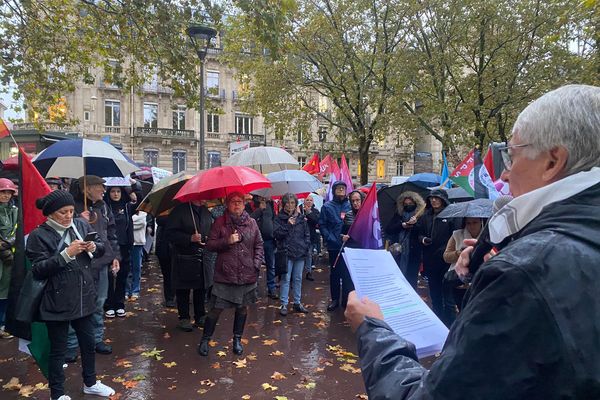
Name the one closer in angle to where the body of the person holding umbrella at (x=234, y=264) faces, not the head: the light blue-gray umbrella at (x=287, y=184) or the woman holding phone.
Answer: the woman holding phone

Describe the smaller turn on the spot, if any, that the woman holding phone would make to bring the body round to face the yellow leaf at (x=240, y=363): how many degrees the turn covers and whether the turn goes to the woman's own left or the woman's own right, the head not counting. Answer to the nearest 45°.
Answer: approximately 45° to the woman's own left

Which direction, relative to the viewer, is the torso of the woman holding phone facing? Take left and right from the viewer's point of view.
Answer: facing the viewer and to the right of the viewer

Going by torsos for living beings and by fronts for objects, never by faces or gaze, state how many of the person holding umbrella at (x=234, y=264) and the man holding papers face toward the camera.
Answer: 1

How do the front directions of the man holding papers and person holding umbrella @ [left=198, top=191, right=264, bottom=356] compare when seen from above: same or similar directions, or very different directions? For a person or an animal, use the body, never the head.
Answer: very different directions

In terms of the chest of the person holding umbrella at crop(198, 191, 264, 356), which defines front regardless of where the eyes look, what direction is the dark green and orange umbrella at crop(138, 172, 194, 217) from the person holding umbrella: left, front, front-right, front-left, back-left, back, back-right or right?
back-right

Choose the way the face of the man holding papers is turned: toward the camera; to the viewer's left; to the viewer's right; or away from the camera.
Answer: to the viewer's left

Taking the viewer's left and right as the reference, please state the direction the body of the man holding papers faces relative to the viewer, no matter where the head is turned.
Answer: facing away from the viewer and to the left of the viewer

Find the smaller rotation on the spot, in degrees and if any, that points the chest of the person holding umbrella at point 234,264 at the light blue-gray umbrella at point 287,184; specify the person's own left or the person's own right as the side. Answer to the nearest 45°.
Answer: approximately 180°

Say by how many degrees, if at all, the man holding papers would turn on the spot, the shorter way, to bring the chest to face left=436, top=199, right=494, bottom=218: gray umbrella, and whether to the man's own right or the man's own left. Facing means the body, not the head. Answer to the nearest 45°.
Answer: approximately 45° to the man's own right

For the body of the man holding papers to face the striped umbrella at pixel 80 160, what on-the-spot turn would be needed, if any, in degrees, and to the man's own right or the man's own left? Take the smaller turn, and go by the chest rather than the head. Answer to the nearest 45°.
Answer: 0° — they already face it

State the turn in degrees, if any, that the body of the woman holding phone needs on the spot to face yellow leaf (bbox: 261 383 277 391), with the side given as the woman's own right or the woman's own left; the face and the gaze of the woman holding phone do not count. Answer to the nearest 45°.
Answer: approximately 45° to the woman's own left
